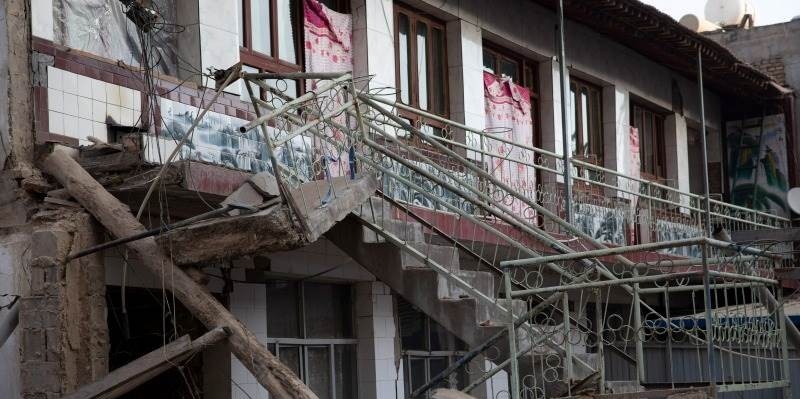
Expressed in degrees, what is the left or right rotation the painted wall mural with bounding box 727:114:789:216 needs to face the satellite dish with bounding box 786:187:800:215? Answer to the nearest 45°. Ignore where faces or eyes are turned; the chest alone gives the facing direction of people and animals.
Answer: approximately 45° to its left

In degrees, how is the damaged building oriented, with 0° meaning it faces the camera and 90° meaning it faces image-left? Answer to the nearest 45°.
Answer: approximately 315°
